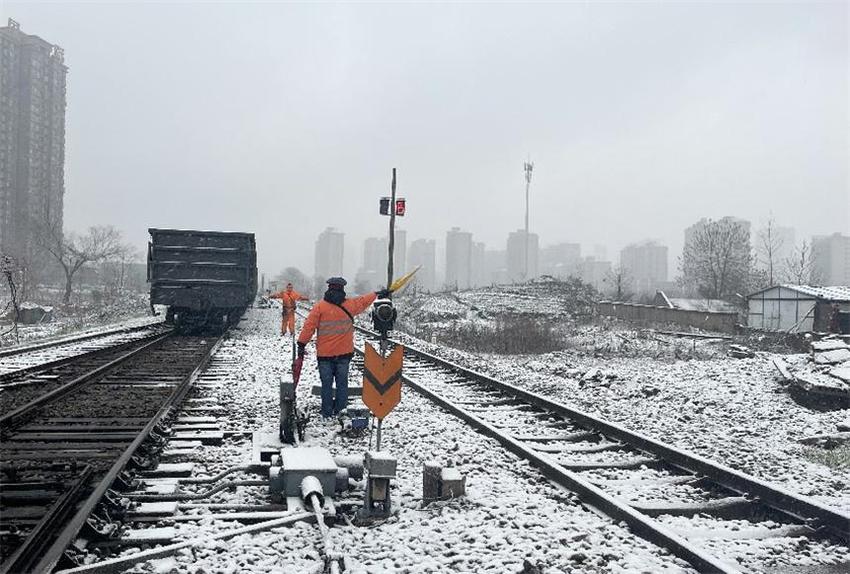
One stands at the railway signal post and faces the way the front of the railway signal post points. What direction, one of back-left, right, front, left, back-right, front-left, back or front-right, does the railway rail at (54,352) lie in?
back-right

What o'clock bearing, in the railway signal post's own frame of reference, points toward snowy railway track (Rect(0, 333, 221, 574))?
The snowy railway track is roughly at 3 o'clock from the railway signal post.

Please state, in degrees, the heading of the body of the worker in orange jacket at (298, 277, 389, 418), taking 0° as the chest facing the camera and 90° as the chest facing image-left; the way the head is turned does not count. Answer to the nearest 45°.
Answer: approximately 180°

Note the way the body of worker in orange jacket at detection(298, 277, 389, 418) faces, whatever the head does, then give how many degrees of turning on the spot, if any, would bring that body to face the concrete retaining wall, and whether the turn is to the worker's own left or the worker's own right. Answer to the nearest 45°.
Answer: approximately 45° to the worker's own right

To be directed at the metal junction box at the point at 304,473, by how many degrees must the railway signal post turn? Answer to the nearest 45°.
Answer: approximately 45° to its right

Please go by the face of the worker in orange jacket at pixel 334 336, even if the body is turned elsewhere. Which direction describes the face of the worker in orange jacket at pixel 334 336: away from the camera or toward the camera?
away from the camera

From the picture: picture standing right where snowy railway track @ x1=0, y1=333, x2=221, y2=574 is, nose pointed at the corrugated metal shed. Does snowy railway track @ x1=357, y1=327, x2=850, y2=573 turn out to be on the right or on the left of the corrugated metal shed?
right

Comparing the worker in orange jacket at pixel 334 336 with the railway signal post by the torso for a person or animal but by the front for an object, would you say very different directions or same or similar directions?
very different directions

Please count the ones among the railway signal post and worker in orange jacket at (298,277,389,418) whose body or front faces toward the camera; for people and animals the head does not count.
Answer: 1

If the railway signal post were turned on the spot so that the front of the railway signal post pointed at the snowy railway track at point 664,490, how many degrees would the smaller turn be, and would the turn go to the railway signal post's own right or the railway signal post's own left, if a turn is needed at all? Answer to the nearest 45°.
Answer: approximately 90° to the railway signal post's own left

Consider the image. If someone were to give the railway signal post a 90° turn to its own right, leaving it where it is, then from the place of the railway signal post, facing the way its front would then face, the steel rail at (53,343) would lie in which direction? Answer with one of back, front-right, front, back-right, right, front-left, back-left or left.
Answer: front-right

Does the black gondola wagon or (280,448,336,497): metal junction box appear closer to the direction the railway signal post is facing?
the metal junction box

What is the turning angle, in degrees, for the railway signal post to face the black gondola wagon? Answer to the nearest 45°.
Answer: approximately 180°
